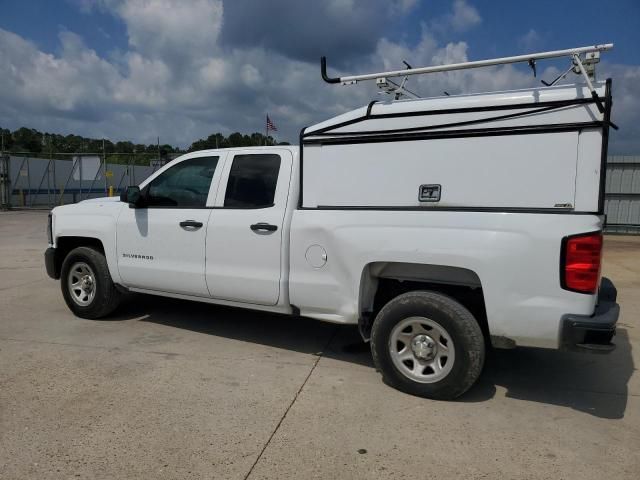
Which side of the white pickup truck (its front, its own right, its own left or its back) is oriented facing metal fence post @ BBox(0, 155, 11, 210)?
front

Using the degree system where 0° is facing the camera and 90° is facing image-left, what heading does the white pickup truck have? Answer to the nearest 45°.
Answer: approximately 135°
